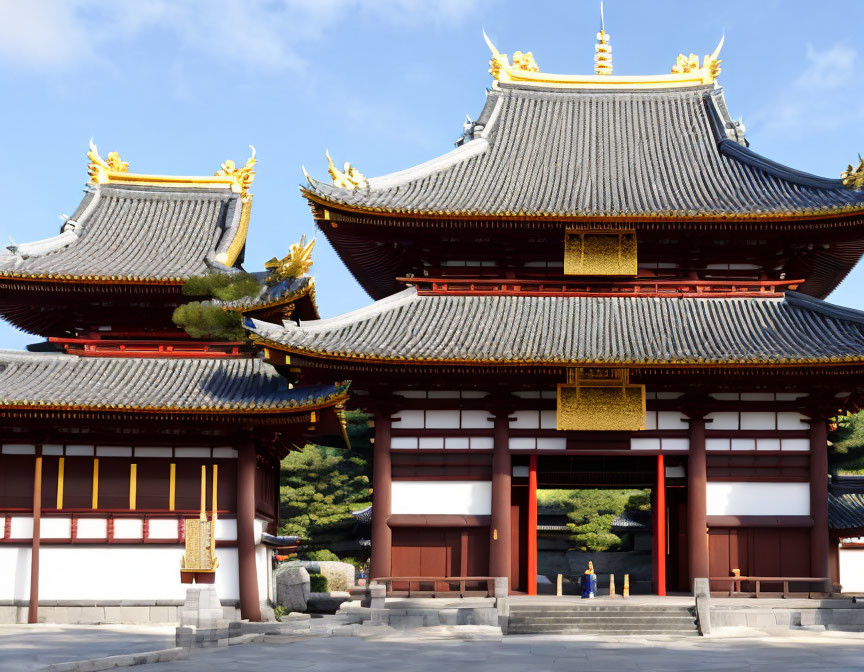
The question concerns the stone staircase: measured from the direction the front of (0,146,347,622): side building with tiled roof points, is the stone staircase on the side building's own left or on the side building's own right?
on the side building's own left

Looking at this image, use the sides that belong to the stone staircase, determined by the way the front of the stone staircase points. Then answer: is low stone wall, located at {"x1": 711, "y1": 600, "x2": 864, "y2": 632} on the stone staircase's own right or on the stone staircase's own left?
on the stone staircase's own left

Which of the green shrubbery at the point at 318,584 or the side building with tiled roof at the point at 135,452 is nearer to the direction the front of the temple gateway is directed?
the side building with tiled roof

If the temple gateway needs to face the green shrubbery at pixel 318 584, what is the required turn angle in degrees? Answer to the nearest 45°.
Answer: approximately 135° to its right

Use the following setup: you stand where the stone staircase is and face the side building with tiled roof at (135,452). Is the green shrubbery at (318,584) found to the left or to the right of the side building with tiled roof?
right

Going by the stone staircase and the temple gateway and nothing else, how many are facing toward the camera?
2

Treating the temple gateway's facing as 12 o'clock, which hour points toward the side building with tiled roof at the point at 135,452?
The side building with tiled roof is roughly at 3 o'clock from the temple gateway.

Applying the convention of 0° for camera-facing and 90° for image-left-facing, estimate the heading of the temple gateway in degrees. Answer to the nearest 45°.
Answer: approximately 0°

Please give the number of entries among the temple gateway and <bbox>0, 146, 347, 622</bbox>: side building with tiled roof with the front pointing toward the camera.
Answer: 2

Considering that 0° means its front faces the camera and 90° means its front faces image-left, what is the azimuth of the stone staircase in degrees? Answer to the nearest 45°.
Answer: approximately 0°
